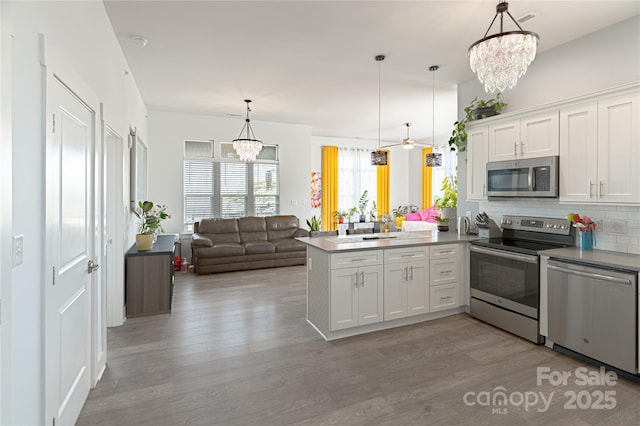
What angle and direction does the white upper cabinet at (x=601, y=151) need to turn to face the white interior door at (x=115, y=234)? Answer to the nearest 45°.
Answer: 0° — it already faces it

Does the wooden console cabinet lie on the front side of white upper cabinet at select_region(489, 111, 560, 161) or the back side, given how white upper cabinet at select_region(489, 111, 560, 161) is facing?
on the front side

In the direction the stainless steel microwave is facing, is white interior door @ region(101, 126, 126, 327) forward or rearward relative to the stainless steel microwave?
forward

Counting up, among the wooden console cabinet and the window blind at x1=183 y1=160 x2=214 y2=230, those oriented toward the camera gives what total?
1

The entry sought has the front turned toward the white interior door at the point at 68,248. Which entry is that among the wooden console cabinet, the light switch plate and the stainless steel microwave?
the stainless steel microwave

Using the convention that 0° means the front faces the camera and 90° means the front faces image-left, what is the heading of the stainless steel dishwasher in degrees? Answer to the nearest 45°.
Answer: approximately 45°

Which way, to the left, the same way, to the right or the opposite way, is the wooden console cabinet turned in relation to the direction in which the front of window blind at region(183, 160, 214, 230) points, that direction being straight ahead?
to the left

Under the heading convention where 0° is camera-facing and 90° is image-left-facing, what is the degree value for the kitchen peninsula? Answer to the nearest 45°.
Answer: approximately 315°

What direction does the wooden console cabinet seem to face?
to the viewer's right

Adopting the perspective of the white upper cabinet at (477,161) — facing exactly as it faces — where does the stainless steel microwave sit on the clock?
The stainless steel microwave is roughly at 9 o'clock from the white upper cabinet.
